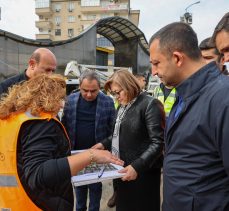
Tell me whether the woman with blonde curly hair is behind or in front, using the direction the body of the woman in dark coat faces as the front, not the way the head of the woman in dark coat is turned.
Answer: in front

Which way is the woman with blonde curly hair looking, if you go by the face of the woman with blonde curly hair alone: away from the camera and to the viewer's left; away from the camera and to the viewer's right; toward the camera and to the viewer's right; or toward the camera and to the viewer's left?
away from the camera and to the viewer's right

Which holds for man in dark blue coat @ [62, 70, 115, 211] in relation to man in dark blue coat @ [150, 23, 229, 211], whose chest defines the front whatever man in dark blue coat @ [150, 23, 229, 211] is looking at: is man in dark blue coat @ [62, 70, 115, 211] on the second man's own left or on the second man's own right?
on the second man's own right

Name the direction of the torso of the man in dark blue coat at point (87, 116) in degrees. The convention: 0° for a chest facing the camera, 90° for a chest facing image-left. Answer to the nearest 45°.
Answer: approximately 0°

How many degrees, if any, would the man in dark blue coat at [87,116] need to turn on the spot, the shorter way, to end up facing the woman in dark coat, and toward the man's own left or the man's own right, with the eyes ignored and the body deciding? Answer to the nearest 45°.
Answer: approximately 45° to the man's own left

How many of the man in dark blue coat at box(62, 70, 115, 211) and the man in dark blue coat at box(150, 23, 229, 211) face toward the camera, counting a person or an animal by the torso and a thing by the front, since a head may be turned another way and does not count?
1

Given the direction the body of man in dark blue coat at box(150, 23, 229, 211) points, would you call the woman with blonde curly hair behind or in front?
in front

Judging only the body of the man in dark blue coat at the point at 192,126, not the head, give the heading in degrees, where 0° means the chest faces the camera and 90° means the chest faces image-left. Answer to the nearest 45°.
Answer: approximately 90°

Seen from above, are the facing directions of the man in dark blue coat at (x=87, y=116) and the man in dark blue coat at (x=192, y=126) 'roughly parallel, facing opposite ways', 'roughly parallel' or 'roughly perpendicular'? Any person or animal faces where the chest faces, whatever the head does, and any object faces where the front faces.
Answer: roughly perpendicular
